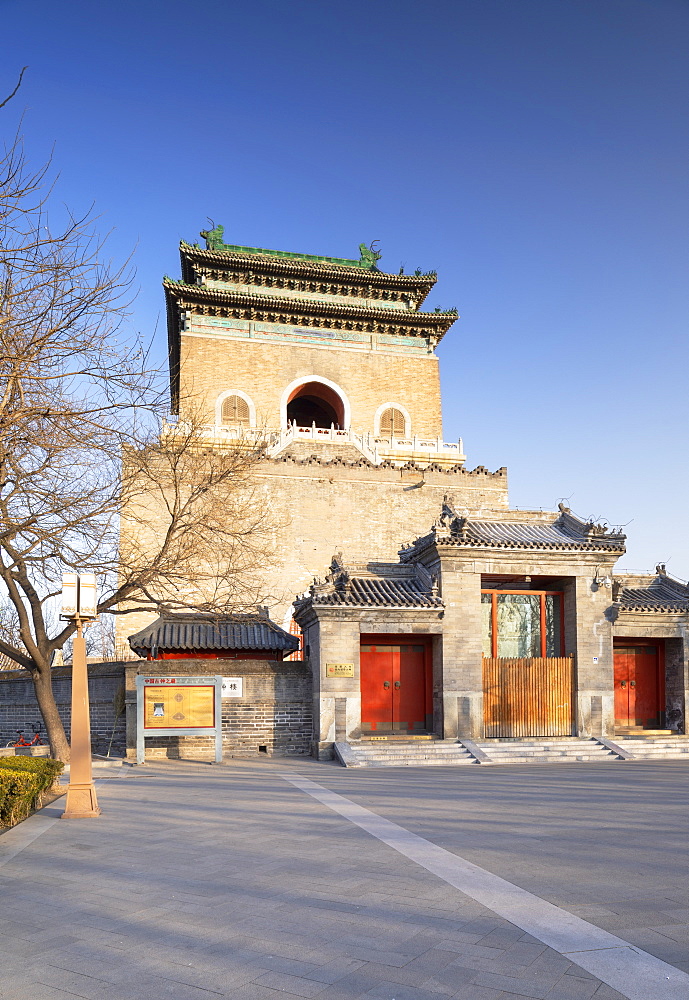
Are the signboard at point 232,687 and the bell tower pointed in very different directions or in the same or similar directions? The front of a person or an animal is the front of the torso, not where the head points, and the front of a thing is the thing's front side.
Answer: same or similar directions

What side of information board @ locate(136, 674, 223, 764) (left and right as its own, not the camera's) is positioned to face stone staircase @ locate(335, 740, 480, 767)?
left

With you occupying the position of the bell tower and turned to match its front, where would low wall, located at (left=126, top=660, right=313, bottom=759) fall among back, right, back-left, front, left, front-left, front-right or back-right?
front

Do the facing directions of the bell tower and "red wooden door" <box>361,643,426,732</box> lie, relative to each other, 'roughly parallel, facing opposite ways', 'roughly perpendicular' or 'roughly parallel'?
roughly parallel

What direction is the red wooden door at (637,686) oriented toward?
toward the camera

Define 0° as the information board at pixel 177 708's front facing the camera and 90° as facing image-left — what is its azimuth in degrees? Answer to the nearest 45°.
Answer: approximately 0°

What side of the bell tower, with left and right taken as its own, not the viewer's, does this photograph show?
front

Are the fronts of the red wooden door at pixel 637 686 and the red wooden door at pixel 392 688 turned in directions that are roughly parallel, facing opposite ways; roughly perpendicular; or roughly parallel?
roughly parallel

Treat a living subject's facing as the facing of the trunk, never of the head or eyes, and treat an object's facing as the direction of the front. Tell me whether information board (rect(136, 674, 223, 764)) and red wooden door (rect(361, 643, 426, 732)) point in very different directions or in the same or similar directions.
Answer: same or similar directions

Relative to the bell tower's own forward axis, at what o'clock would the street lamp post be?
The street lamp post is roughly at 12 o'clock from the bell tower.
